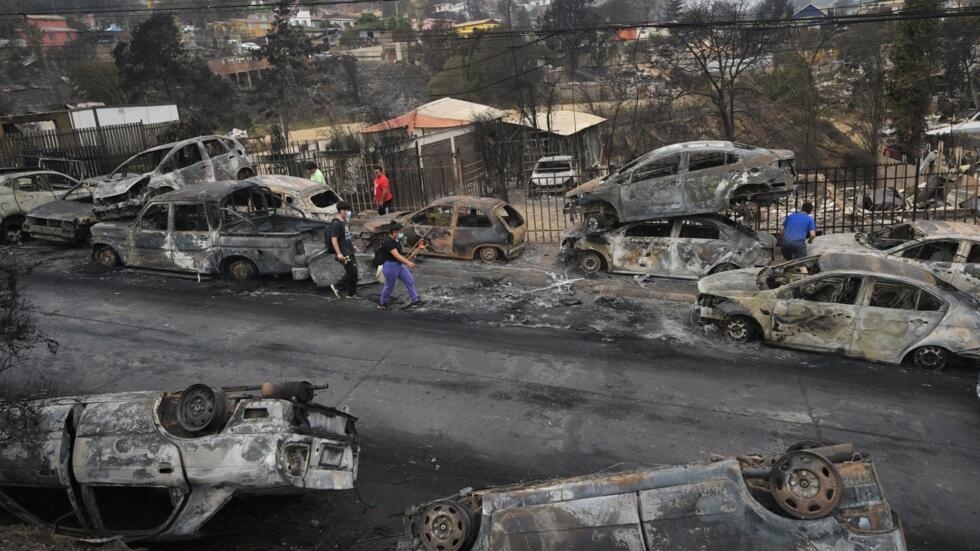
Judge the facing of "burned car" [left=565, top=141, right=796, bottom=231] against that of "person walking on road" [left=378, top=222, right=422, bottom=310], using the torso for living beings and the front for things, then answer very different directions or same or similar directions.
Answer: very different directions

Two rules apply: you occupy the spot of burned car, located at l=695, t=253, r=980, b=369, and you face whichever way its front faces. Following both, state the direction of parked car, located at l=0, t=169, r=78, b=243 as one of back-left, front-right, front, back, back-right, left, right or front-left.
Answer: front

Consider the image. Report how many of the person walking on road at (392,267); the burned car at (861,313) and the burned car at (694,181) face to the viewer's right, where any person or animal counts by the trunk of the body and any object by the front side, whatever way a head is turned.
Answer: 1

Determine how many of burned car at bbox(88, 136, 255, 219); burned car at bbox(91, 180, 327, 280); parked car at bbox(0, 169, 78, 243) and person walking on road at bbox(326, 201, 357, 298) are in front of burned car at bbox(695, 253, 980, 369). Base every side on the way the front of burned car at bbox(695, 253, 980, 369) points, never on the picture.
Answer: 4

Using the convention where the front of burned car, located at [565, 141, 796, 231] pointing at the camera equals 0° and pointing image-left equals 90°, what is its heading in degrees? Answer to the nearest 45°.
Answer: approximately 90°

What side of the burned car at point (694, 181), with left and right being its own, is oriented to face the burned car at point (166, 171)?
front

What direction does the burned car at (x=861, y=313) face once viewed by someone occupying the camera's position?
facing to the left of the viewer

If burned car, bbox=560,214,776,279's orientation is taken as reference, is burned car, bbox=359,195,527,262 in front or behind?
in front

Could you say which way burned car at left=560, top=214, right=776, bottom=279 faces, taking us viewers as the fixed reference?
facing to the left of the viewer

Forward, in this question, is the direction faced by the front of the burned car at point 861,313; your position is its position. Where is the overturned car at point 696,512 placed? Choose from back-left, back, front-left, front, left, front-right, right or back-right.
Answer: left

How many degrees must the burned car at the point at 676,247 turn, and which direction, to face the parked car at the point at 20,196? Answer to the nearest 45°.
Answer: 0° — it already faces it

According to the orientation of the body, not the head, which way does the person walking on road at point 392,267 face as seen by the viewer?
to the viewer's right

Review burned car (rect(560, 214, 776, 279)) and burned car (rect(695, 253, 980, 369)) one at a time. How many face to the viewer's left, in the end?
2

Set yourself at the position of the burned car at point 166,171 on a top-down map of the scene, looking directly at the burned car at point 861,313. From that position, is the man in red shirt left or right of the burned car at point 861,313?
left

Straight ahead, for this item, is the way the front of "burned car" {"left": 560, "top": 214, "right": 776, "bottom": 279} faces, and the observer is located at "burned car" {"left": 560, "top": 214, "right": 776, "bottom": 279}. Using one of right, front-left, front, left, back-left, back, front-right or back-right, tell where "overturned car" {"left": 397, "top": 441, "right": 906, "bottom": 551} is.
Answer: left
